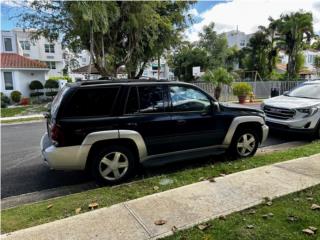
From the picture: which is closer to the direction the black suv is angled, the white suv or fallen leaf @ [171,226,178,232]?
the white suv

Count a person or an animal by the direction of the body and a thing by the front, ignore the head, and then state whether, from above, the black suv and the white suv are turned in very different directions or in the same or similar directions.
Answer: very different directions

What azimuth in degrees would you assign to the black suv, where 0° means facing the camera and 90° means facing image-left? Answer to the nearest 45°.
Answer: approximately 225°

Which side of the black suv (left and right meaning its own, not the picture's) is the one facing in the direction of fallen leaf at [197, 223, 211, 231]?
right

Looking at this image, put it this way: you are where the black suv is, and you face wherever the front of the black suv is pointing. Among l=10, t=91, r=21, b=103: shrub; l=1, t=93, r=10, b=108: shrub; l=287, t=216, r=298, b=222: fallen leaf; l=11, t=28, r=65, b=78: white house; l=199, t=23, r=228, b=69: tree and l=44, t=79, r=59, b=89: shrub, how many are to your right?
1

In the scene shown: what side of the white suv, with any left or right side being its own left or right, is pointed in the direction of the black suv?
front

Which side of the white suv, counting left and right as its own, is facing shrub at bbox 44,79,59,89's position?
right

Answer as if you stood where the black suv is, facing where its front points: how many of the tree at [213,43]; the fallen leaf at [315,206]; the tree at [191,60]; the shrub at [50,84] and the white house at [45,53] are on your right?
1

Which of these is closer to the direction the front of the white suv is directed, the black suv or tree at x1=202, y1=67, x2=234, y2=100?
the black suv

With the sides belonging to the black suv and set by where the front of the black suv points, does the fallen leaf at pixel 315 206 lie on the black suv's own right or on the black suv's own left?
on the black suv's own right

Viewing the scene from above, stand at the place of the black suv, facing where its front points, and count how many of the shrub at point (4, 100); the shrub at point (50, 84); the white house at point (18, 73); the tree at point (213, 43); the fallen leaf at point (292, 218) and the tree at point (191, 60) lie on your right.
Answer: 1

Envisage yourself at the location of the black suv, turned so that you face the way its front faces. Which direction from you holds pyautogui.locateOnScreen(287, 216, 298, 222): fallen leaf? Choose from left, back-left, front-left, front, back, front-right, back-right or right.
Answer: right

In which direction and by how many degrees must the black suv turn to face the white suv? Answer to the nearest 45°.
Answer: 0° — it already faces it

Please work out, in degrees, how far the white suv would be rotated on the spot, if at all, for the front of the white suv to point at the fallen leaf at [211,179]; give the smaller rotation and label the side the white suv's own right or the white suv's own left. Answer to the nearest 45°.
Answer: approximately 45° to the white suv's own left

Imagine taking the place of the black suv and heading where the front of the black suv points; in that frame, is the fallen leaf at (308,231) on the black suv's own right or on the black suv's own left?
on the black suv's own right
